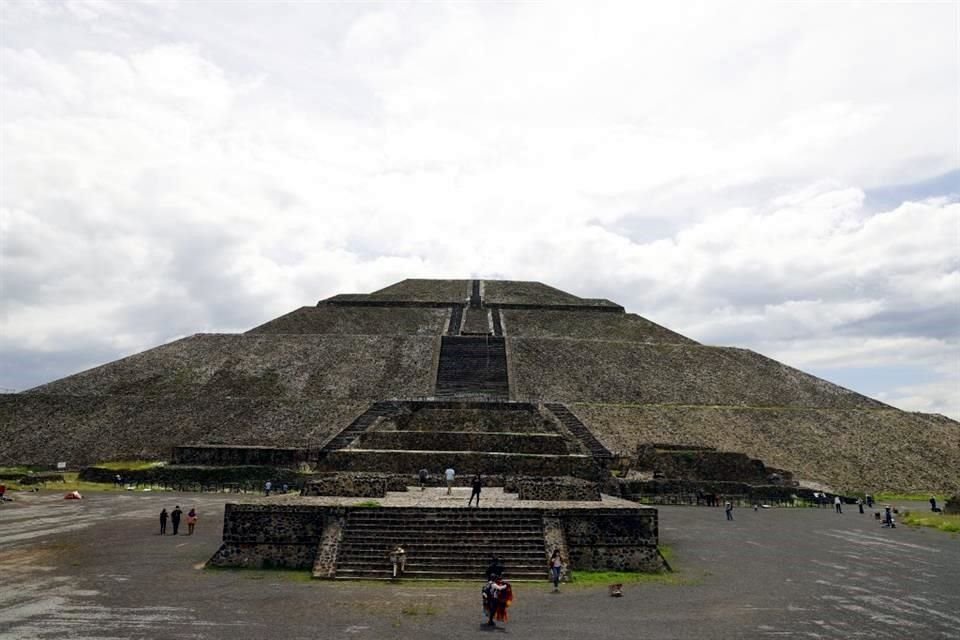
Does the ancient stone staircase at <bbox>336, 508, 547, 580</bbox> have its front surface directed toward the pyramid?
no

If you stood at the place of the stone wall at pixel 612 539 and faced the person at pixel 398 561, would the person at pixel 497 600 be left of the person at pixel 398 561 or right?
left

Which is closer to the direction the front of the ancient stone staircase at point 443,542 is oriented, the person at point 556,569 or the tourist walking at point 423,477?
the person

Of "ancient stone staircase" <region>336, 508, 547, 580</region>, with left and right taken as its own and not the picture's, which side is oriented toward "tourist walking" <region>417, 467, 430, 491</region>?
back

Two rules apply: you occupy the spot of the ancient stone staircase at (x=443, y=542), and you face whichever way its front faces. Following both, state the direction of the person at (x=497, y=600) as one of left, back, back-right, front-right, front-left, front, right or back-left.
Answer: front

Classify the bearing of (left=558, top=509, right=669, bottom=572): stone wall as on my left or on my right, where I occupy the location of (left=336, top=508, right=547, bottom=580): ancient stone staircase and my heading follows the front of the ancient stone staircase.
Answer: on my left

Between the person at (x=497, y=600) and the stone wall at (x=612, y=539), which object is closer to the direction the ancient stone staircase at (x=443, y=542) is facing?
the person

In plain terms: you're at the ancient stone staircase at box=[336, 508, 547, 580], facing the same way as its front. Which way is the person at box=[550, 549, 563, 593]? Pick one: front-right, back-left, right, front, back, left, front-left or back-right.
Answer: front-left

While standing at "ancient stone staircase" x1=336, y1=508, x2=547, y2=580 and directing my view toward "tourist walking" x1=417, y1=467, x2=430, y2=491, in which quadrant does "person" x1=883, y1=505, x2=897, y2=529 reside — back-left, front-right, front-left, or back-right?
front-right

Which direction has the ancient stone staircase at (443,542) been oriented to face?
toward the camera

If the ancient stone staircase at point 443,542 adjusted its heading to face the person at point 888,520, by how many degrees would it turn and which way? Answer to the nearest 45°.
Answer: approximately 135° to its left

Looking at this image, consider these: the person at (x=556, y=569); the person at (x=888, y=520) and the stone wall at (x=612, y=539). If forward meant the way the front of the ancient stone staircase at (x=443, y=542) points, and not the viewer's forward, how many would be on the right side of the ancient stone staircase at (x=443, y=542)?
0
